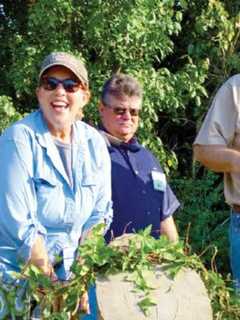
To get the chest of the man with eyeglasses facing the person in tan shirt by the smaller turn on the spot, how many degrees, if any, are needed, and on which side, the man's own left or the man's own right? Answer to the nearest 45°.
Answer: approximately 45° to the man's own left

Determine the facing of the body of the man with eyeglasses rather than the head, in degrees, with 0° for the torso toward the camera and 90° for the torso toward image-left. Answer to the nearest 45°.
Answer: approximately 0°
